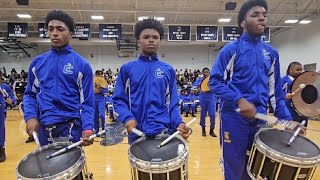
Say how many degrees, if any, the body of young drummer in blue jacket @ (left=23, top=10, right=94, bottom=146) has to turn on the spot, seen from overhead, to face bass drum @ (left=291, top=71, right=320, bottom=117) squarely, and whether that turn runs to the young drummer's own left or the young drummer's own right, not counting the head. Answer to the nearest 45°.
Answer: approximately 90° to the young drummer's own left

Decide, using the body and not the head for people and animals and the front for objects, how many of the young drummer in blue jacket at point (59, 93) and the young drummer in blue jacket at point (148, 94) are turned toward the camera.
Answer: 2

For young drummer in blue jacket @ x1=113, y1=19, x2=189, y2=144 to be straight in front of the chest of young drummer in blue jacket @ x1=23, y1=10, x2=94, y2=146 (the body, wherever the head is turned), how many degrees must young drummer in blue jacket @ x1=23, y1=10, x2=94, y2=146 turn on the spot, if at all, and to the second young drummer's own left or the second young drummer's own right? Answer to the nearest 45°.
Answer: approximately 90° to the second young drummer's own left

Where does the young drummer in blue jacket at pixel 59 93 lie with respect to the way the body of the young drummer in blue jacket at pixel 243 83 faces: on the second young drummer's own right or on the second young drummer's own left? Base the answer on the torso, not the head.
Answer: on the second young drummer's own right

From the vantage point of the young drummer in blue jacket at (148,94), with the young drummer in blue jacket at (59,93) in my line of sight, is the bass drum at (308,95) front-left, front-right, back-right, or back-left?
back-right

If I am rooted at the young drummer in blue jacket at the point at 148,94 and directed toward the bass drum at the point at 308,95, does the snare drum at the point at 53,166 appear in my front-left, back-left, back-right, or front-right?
back-right

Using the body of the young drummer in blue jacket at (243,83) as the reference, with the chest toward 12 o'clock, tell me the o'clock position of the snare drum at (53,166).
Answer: The snare drum is roughly at 3 o'clock from the young drummer in blue jacket.

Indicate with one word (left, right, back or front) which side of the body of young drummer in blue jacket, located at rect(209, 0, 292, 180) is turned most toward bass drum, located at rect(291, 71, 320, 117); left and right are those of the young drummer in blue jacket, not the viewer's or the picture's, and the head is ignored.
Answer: left

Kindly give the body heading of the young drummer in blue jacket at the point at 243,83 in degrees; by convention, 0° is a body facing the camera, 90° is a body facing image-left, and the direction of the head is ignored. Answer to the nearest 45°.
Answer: approximately 315°

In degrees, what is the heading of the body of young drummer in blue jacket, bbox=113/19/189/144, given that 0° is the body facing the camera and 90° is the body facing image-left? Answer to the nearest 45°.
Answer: approximately 0°

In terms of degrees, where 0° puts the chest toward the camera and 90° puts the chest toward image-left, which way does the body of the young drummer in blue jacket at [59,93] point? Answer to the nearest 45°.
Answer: approximately 0°
